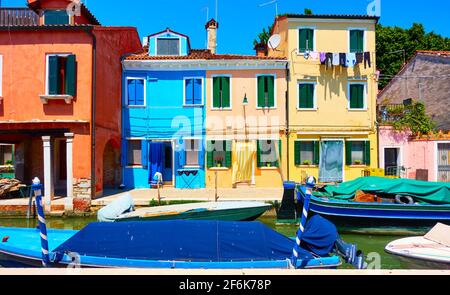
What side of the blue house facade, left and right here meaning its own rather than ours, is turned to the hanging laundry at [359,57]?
left

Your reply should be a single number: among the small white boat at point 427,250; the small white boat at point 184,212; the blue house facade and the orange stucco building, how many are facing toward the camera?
2

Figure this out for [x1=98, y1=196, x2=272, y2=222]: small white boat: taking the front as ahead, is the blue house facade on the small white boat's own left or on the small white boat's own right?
on the small white boat's own left

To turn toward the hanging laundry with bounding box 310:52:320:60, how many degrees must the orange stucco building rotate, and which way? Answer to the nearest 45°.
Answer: approximately 90° to its left

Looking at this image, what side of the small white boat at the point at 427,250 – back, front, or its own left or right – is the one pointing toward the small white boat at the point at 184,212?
front

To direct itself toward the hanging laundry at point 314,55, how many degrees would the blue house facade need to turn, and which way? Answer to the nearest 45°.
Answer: approximately 90° to its left

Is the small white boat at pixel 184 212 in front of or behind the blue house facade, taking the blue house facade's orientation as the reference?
in front

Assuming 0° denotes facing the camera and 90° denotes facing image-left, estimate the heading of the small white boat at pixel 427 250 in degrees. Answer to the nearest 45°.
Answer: approximately 90°

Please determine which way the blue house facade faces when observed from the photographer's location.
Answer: facing the viewer

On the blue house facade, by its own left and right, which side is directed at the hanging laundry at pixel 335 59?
left

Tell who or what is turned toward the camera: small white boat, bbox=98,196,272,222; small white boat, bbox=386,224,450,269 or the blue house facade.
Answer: the blue house facade

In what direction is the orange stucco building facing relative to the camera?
toward the camera

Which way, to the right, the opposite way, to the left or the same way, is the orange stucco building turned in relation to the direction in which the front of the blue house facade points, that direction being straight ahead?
the same way
